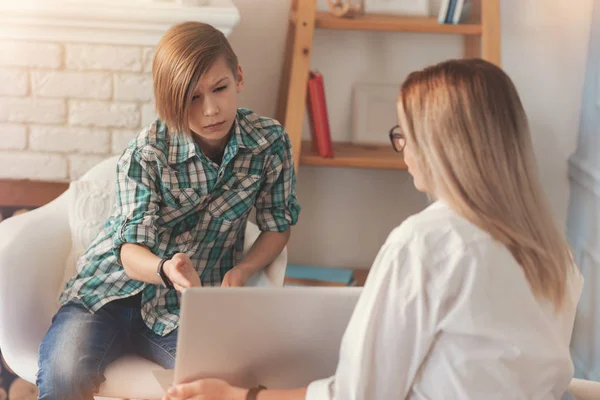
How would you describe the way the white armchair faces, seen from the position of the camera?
facing the viewer and to the right of the viewer

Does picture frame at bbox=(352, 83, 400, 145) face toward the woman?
yes

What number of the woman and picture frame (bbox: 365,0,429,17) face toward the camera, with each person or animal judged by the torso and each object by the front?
1

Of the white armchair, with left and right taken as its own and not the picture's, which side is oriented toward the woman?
front

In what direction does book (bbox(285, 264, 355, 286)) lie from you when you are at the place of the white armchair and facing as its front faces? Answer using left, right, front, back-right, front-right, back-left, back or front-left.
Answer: left

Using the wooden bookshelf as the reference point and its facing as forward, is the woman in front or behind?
in front

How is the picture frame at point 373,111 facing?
toward the camera

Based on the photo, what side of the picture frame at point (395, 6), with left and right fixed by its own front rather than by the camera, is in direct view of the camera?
front

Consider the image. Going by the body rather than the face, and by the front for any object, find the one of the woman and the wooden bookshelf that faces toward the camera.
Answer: the wooden bookshelf

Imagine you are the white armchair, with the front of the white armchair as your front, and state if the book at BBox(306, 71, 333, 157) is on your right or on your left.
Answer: on your left

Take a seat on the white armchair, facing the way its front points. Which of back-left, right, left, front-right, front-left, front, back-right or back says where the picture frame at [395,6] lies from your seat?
left

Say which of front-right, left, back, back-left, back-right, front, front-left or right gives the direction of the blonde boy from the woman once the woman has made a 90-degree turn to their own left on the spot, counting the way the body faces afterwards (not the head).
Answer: right

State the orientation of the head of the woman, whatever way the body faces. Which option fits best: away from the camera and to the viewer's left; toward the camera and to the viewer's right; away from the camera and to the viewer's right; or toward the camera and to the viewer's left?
away from the camera and to the viewer's left

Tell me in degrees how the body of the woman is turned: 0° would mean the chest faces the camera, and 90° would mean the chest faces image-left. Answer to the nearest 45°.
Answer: approximately 135°

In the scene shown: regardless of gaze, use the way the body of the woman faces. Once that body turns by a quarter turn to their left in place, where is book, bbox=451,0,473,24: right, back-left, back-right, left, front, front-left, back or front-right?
back-right
